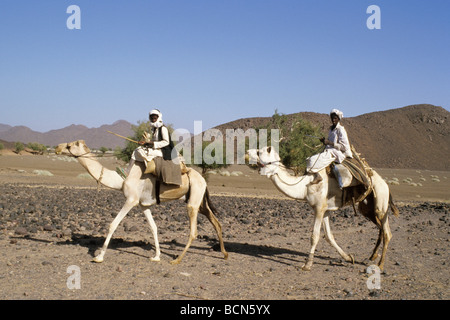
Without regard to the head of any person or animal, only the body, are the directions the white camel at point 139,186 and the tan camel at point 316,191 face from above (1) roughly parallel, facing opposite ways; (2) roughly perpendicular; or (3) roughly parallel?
roughly parallel

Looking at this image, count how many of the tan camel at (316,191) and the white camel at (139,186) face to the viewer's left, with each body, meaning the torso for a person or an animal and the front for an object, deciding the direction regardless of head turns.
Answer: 2

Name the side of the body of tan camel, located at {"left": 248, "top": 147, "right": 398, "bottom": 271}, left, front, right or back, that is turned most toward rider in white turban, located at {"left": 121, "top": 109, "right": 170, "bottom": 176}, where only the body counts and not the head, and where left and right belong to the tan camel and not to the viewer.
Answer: front

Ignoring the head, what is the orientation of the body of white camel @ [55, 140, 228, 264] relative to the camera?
to the viewer's left

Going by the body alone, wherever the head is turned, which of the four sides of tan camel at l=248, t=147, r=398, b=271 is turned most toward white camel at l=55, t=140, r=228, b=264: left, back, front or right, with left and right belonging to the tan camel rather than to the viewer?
front

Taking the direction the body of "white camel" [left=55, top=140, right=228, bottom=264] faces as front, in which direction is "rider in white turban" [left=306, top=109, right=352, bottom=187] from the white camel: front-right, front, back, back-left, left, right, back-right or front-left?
back

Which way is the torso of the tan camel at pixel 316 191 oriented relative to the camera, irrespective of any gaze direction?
to the viewer's left

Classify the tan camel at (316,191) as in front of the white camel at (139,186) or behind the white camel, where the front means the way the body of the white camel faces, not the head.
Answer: behind
